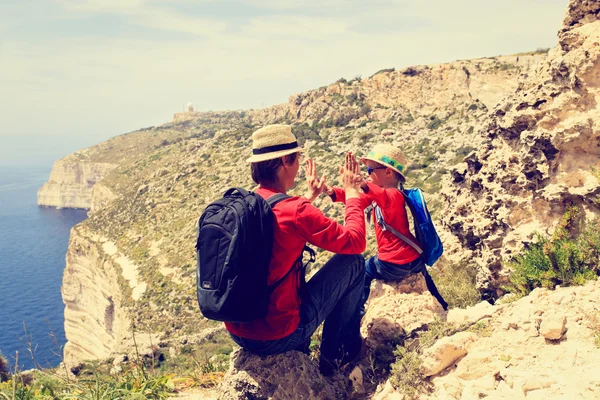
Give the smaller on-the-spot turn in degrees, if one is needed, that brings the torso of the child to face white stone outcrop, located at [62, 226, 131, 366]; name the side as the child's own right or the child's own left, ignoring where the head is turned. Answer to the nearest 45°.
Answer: approximately 45° to the child's own right

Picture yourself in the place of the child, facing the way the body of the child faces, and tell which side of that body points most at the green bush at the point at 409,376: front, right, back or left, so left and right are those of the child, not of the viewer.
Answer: left

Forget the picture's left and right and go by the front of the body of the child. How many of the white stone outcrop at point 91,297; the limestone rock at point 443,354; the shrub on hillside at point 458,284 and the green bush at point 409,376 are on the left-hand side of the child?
2

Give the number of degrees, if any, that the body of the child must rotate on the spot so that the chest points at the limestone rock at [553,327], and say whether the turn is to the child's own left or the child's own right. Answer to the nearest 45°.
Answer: approximately 135° to the child's own left

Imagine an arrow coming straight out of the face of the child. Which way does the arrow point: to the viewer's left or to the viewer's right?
to the viewer's left

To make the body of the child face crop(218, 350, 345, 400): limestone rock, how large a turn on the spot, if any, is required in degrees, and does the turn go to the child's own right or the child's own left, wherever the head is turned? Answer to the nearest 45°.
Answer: approximately 45° to the child's own left

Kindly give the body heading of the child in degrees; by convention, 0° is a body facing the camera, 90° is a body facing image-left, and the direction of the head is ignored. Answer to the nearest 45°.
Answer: approximately 90°
